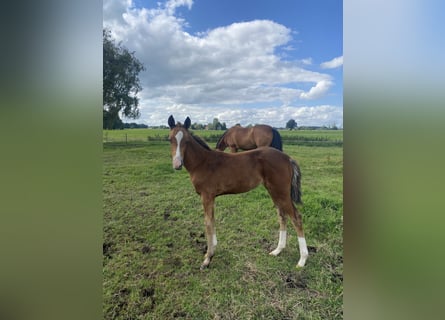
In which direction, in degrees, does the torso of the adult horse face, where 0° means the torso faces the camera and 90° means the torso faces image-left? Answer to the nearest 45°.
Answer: approximately 90°

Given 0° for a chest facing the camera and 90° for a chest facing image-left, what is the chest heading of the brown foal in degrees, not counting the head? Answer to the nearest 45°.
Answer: approximately 90°

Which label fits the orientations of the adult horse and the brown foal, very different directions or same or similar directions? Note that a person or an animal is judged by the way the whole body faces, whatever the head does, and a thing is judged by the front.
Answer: same or similar directions
